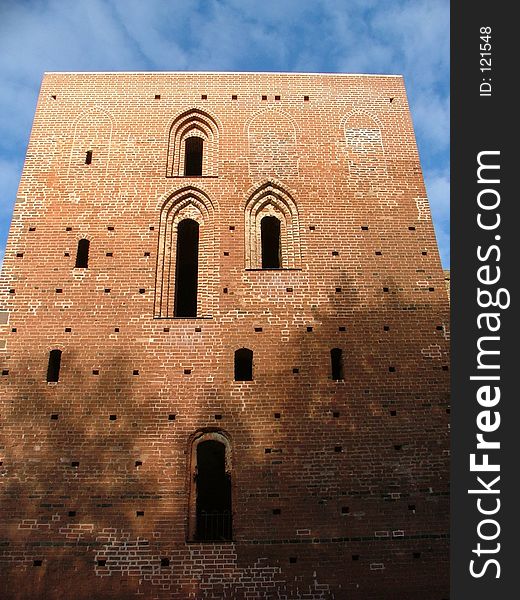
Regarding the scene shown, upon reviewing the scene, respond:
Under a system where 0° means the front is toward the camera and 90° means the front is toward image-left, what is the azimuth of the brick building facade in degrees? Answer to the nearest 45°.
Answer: approximately 0°
